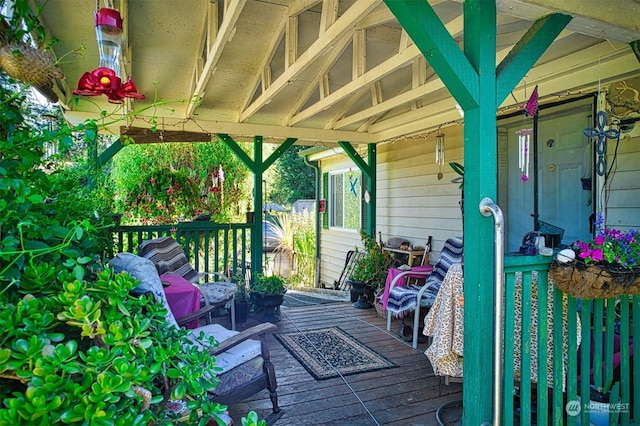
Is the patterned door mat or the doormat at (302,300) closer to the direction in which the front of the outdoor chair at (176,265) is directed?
the patterned door mat

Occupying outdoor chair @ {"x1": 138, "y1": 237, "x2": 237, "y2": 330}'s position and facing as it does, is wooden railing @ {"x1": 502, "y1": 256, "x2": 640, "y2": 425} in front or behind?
in front

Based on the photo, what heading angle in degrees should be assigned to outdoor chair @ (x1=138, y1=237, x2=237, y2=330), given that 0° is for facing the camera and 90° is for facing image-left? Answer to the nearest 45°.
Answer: approximately 315°

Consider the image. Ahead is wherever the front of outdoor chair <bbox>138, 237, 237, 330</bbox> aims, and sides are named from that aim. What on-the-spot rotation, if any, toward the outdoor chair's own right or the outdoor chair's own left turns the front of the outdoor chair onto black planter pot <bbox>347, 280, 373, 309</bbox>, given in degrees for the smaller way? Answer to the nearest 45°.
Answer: approximately 45° to the outdoor chair's own left

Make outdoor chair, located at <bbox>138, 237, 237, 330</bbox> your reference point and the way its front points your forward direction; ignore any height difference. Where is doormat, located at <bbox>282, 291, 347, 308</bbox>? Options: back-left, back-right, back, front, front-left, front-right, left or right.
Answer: left

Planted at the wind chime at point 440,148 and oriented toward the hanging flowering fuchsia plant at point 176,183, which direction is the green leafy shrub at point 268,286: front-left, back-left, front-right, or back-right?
front-left

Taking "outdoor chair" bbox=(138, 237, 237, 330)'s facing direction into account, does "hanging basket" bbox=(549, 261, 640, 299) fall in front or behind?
in front

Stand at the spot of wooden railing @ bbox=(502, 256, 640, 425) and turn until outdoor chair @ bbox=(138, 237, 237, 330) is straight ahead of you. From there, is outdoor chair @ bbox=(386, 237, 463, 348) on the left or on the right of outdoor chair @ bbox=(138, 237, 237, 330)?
right

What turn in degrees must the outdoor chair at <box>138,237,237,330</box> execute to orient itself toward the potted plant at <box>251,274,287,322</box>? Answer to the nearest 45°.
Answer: approximately 45° to its left

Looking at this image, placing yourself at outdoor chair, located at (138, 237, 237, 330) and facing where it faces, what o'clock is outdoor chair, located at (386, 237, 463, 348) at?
outdoor chair, located at (386, 237, 463, 348) is roughly at 11 o'clock from outdoor chair, located at (138, 237, 237, 330).

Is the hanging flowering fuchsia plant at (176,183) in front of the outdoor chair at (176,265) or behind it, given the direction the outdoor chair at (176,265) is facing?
behind

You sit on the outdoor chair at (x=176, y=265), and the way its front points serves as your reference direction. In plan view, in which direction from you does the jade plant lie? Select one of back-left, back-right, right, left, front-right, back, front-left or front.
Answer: front-right

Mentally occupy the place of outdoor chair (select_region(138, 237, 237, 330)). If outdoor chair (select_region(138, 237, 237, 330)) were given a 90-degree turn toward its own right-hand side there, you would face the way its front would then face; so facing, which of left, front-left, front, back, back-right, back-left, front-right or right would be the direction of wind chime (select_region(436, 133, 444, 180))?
back-left
